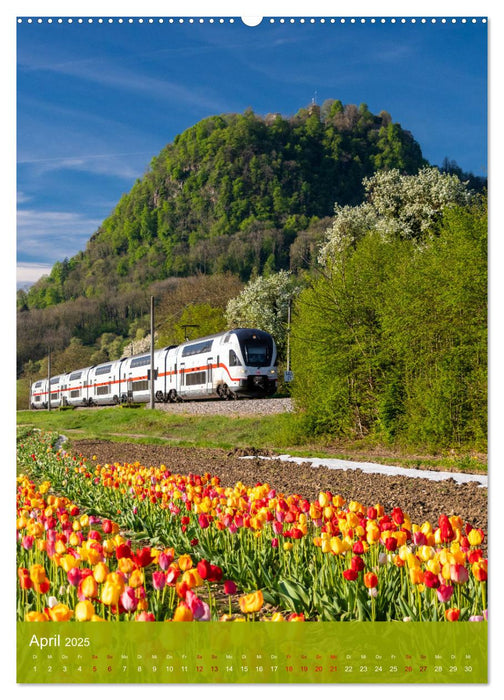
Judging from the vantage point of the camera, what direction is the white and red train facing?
facing the viewer and to the right of the viewer

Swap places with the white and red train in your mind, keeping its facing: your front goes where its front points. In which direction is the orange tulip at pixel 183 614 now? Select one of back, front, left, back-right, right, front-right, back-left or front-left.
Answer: front-right

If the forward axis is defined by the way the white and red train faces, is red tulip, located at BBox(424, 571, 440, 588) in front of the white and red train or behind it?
in front

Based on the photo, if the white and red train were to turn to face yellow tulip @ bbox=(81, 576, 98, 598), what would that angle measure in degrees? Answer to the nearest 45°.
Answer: approximately 45° to its right

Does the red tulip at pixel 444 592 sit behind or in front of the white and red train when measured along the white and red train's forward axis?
in front

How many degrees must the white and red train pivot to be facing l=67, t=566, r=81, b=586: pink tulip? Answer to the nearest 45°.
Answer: approximately 45° to its right

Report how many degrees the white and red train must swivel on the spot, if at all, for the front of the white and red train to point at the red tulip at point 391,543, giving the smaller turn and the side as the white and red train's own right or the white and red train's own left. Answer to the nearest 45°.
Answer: approximately 45° to the white and red train's own right
